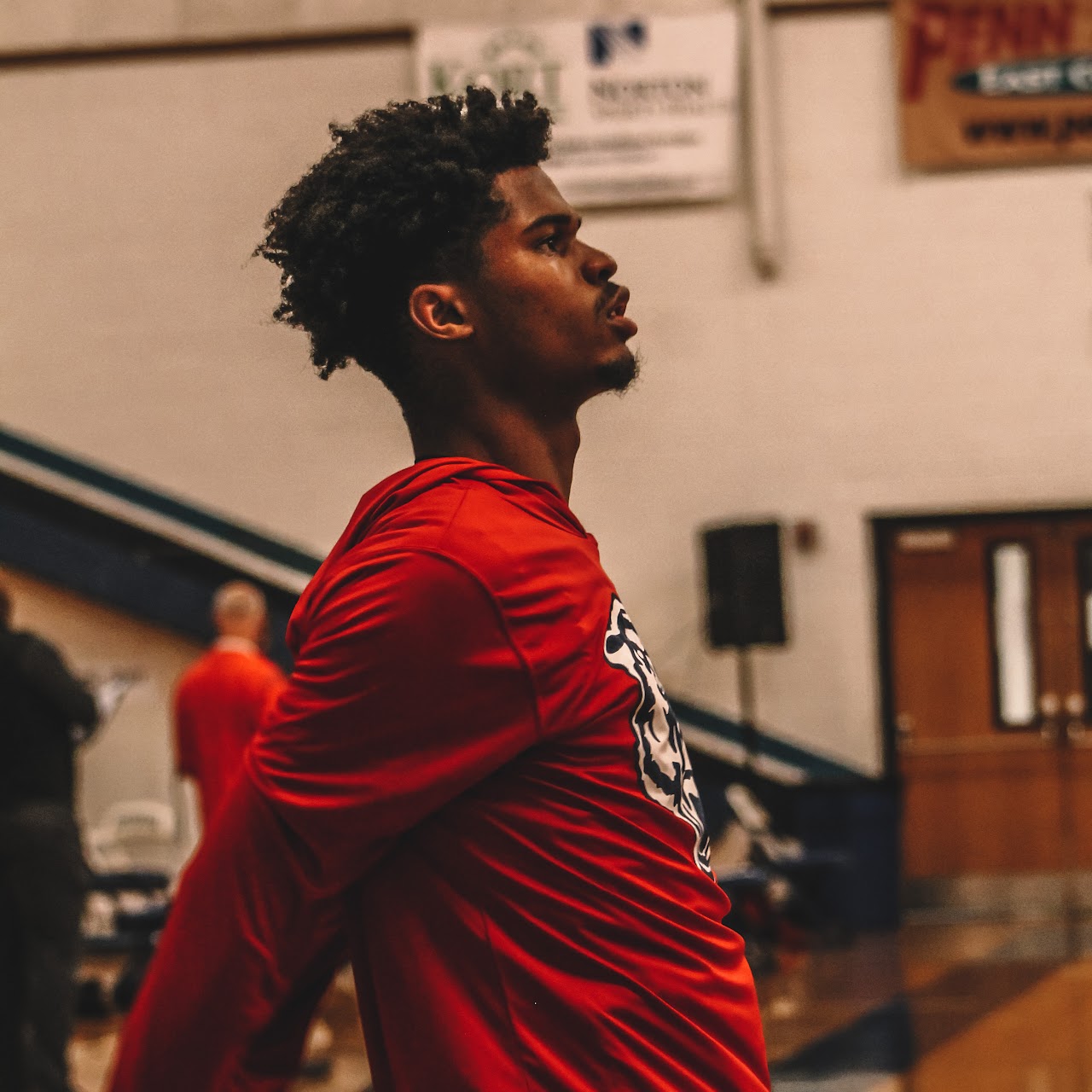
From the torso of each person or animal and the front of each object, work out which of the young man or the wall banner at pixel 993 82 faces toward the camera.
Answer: the wall banner

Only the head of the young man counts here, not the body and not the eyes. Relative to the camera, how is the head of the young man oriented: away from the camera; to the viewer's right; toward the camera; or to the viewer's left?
to the viewer's right

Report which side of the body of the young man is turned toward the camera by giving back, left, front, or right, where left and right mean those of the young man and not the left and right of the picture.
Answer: right

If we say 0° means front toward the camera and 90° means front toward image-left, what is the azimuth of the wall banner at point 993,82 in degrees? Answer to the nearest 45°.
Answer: approximately 0°

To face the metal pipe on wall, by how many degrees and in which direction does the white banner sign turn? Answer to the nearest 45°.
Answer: approximately 90° to its left

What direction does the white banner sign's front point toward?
toward the camera

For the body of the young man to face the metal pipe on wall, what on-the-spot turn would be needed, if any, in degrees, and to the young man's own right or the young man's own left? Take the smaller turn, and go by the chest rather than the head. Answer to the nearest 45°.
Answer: approximately 90° to the young man's own left

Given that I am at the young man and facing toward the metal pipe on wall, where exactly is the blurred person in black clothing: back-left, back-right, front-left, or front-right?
front-left

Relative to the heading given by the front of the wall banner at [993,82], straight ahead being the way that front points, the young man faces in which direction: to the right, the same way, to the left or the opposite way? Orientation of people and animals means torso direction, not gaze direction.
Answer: to the left

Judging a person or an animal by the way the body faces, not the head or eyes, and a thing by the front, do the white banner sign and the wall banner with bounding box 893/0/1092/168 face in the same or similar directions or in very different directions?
same or similar directions

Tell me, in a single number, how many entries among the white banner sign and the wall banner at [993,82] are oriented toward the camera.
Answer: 2

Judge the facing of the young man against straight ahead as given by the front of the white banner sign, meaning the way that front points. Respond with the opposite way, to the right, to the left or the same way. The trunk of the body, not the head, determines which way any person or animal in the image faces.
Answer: to the left
